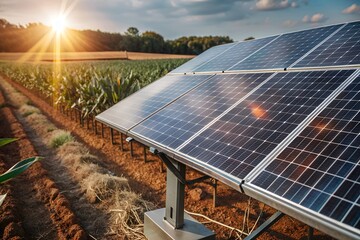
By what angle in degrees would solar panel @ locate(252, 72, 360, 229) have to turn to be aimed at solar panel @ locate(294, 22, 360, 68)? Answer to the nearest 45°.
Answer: approximately 135° to its right

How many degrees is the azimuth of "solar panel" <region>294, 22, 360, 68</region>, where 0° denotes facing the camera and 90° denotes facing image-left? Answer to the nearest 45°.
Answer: approximately 45°

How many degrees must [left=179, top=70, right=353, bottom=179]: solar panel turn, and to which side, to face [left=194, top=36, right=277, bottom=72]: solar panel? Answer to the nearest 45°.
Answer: approximately 135° to its right

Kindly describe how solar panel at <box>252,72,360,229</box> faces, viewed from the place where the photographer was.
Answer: facing the viewer and to the left of the viewer

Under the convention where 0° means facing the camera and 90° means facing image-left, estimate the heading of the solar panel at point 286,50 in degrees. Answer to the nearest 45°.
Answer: approximately 45°

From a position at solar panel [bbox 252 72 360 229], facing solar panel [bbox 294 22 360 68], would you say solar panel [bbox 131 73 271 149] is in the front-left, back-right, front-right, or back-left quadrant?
front-left
